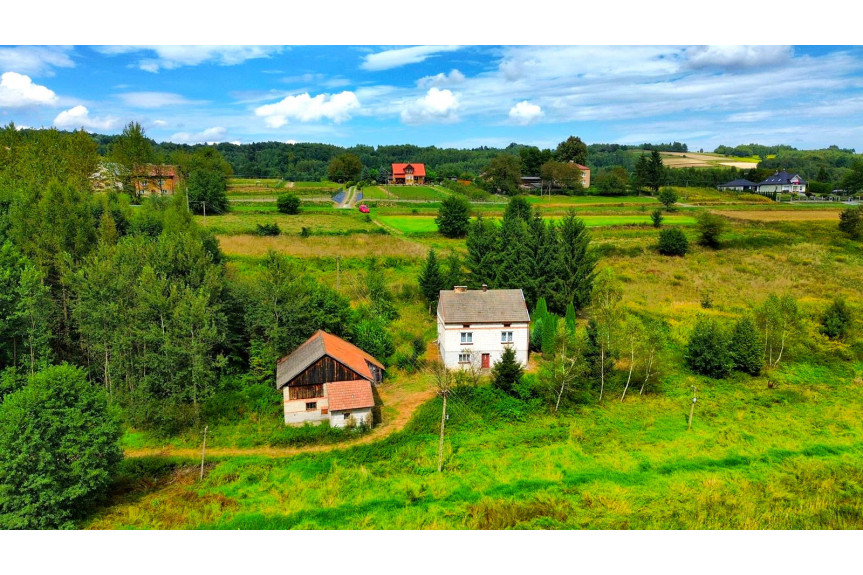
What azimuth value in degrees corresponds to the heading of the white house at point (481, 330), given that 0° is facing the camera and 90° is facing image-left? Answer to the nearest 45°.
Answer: approximately 0°

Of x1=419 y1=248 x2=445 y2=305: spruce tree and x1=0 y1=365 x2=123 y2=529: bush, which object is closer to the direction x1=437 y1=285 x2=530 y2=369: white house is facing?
the bush

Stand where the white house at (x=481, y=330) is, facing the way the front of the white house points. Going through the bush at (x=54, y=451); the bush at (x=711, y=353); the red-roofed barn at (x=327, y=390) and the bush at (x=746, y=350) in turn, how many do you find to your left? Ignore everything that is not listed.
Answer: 2

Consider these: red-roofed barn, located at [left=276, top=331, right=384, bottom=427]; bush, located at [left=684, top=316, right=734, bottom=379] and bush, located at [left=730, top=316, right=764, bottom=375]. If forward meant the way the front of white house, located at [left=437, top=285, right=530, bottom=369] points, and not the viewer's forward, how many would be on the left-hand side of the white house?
2

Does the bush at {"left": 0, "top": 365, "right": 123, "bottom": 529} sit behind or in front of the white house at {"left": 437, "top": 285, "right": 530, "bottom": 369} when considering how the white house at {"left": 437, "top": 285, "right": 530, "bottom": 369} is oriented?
in front

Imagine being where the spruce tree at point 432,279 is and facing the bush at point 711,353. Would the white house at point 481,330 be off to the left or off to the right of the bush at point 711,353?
right

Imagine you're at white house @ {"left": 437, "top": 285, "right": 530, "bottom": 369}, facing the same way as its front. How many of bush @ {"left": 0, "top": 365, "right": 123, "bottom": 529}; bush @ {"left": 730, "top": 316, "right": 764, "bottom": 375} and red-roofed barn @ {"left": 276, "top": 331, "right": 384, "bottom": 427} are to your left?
1

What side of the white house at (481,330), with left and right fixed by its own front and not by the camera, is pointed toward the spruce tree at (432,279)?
back

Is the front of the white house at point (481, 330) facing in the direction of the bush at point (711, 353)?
no

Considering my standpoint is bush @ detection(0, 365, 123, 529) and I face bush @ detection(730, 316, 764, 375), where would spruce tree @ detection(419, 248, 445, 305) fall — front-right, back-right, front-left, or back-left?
front-left

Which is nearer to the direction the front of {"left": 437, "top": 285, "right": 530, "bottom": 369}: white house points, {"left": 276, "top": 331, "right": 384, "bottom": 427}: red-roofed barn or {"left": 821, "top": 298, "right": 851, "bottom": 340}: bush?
the red-roofed barn

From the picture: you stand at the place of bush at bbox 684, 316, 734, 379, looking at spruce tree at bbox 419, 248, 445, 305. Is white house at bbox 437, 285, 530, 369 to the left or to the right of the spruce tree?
left

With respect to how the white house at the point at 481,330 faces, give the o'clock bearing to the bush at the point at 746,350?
The bush is roughly at 9 o'clock from the white house.

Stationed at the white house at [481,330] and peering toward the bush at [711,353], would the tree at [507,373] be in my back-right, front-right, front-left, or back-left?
front-right
